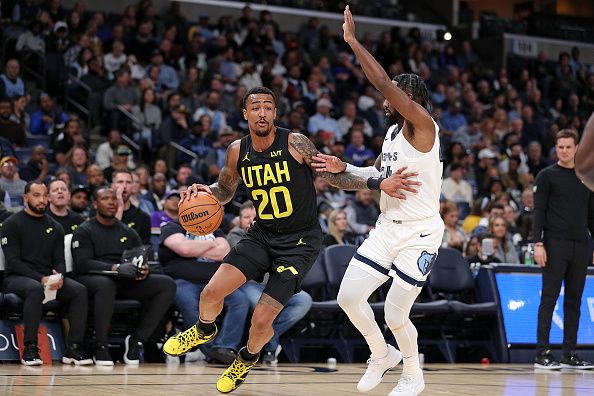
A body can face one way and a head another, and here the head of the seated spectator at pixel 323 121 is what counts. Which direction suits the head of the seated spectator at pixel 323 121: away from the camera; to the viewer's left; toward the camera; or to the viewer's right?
toward the camera

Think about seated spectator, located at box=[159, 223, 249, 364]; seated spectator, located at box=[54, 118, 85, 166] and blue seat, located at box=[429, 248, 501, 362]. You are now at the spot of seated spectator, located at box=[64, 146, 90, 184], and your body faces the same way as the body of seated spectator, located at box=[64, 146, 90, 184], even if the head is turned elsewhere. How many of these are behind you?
1

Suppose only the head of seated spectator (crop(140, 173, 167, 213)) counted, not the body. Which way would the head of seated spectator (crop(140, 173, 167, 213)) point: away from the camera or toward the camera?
toward the camera

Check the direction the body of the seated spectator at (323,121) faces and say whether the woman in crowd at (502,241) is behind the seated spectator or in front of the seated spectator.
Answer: in front

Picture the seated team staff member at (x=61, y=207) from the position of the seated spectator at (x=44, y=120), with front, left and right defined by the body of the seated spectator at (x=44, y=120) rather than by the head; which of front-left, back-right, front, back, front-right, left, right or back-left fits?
front

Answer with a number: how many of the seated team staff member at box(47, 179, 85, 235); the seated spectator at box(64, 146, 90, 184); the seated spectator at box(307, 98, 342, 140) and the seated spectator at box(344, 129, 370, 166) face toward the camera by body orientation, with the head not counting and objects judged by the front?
4

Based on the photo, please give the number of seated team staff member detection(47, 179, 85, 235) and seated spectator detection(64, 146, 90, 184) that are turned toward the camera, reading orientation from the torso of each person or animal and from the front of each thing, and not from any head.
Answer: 2

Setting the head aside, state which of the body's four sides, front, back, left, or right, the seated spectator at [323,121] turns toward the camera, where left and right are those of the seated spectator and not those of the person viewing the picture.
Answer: front

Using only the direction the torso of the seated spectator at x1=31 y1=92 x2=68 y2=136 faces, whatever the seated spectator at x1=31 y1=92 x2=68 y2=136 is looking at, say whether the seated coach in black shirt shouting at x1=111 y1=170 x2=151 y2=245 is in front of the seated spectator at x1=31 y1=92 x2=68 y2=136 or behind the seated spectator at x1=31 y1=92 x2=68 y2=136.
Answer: in front

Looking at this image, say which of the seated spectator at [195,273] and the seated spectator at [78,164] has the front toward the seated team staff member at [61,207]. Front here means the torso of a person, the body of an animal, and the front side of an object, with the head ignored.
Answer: the seated spectator at [78,164]

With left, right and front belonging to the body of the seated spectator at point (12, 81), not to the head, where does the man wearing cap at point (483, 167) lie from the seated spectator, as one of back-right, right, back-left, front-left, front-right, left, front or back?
front-left

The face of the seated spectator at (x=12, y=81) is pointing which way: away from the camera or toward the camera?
toward the camera

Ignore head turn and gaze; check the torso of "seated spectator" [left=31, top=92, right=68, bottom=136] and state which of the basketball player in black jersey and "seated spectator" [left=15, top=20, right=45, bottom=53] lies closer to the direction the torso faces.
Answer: the basketball player in black jersey

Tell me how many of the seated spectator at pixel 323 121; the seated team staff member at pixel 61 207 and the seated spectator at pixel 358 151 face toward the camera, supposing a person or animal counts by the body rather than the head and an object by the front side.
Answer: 3

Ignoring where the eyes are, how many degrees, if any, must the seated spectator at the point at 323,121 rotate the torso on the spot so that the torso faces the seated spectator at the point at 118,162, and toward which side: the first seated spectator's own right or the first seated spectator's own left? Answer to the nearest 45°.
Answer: approximately 45° to the first seated spectator's own right
